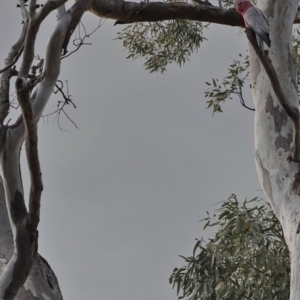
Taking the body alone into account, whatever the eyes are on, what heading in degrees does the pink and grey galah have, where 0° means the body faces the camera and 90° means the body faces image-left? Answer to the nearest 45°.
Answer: approximately 90°
